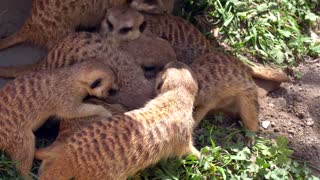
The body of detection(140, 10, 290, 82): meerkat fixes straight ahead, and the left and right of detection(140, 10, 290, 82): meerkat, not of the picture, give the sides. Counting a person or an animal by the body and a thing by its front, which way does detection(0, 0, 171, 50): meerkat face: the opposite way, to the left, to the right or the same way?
the opposite way

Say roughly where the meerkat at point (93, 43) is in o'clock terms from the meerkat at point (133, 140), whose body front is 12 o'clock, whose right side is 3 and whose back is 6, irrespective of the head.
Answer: the meerkat at point (93, 43) is roughly at 10 o'clock from the meerkat at point (133, 140).

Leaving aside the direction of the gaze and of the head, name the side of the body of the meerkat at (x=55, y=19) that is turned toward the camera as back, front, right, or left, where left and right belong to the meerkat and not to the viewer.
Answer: right

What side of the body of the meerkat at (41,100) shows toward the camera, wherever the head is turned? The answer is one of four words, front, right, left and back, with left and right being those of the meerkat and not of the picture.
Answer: right

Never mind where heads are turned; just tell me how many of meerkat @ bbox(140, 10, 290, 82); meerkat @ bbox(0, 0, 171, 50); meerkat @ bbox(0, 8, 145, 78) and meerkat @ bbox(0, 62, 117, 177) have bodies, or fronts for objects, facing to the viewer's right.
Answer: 3

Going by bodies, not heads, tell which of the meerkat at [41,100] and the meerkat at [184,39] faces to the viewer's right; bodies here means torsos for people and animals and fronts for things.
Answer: the meerkat at [41,100]

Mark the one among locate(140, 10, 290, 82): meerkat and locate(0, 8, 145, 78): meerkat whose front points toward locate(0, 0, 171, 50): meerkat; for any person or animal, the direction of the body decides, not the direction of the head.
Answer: locate(140, 10, 290, 82): meerkat

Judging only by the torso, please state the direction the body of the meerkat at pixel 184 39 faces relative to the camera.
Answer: to the viewer's left

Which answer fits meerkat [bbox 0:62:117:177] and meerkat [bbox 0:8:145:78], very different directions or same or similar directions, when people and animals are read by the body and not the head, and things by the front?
same or similar directions

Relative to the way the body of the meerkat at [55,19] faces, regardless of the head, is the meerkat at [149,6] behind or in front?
in front

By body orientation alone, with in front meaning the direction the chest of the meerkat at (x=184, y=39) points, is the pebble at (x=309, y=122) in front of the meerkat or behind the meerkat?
behind

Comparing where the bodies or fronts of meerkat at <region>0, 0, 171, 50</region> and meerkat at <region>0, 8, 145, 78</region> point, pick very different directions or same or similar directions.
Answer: same or similar directions

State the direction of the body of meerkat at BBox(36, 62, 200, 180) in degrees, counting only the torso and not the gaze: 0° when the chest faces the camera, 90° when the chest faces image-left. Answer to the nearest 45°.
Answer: approximately 225°

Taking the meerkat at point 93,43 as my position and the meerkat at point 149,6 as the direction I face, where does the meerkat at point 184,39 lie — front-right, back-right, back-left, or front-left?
front-right

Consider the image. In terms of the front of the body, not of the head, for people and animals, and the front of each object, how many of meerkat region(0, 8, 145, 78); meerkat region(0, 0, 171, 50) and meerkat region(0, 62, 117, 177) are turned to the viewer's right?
3
